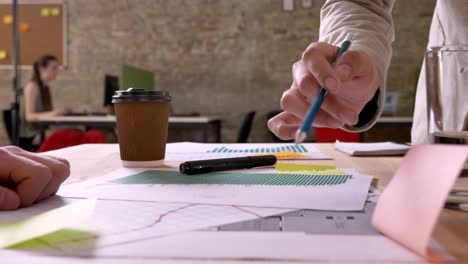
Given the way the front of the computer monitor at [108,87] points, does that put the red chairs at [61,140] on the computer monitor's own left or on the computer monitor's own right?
on the computer monitor's own left

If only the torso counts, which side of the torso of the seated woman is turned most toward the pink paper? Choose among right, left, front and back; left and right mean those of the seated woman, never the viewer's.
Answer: right

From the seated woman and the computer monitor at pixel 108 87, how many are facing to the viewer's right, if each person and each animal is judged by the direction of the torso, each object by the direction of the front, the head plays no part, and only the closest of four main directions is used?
1

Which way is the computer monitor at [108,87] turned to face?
to the viewer's left

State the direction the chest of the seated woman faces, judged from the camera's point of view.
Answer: to the viewer's right

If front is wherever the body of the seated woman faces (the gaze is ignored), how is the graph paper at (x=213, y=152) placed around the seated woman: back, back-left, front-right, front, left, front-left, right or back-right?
right

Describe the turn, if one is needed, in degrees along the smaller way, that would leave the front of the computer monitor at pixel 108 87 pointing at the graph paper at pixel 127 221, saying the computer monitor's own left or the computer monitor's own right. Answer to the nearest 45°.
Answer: approximately 90° to the computer monitor's own left

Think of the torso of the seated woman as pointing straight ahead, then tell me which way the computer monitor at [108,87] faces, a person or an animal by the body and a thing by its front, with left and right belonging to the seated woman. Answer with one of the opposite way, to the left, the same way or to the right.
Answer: the opposite way

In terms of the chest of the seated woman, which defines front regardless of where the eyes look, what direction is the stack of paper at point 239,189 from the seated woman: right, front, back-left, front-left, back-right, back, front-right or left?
right

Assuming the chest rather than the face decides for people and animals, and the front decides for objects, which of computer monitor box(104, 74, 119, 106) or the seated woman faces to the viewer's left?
the computer monitor

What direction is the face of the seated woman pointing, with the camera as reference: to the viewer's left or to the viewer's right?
to the viewer's right

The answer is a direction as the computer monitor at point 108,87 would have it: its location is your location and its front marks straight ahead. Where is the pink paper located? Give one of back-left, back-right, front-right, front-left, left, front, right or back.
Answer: left

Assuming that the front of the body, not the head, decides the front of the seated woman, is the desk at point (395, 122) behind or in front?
in front

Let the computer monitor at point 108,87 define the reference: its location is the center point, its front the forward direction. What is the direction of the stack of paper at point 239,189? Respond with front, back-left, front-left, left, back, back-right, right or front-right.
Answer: left
